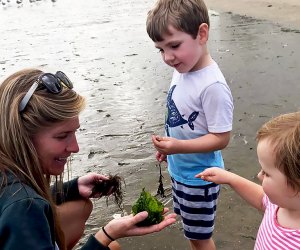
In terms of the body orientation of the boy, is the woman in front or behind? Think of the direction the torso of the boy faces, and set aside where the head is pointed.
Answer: in front

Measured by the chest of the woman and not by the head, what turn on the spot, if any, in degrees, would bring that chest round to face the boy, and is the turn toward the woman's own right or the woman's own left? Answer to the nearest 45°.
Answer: approximately 45° to the woman's own left

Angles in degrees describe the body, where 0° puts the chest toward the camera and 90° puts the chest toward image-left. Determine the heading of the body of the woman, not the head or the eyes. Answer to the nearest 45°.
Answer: approximately 270°

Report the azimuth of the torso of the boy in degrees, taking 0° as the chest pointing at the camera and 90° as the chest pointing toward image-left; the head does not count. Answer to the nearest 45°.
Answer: approximately 45°

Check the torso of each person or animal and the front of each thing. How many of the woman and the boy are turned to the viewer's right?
1
